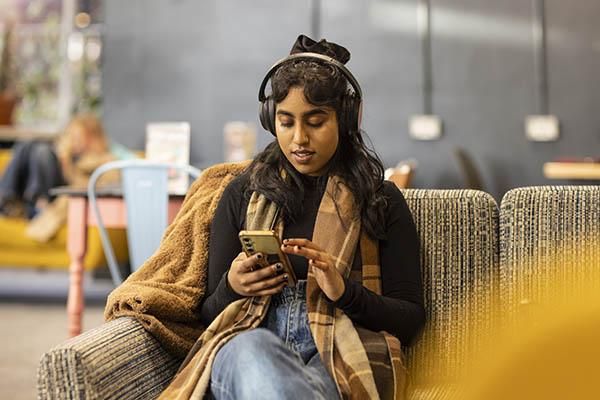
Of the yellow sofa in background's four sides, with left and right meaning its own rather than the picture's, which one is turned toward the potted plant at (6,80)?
back

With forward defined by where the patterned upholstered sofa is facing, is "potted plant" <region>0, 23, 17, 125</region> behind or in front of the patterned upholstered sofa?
behind

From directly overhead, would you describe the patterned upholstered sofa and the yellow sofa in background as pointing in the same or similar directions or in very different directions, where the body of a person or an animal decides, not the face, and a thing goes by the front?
same or similar directions

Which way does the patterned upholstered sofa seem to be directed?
toward the camera

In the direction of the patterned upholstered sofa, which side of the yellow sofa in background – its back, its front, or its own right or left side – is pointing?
front

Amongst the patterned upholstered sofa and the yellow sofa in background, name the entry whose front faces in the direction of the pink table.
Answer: the yellow sofa in background

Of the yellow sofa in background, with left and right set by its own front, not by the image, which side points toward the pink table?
front
